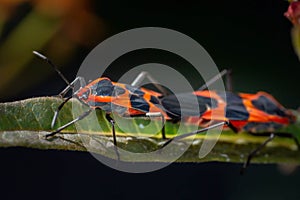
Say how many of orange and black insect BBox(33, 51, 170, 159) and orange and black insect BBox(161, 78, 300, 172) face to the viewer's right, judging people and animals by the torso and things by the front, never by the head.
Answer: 1

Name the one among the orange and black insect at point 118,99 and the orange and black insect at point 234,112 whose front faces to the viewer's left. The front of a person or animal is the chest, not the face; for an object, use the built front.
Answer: the orange and black insect at point 118,99

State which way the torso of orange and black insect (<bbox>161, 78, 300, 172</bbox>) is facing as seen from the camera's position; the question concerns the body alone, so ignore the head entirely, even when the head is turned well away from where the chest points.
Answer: to the viewer's right

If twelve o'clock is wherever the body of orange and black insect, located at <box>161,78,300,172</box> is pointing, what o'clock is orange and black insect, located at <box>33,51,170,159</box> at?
orange and black insect, located at <box>33,51,170,159</box> is roughly at 5 o'clock from orange and black insect, located at <box>161,78,300,172</box>.

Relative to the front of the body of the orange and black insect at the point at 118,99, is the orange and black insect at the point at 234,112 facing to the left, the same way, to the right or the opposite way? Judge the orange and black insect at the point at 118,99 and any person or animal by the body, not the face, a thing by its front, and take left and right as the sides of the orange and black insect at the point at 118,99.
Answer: the opposite way

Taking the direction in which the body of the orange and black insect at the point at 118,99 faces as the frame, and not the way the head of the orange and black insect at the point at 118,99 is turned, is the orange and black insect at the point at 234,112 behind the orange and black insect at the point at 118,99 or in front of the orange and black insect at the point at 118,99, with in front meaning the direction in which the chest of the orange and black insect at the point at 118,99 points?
behind

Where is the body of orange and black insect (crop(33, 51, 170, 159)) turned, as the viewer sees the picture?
to the viewer's left
